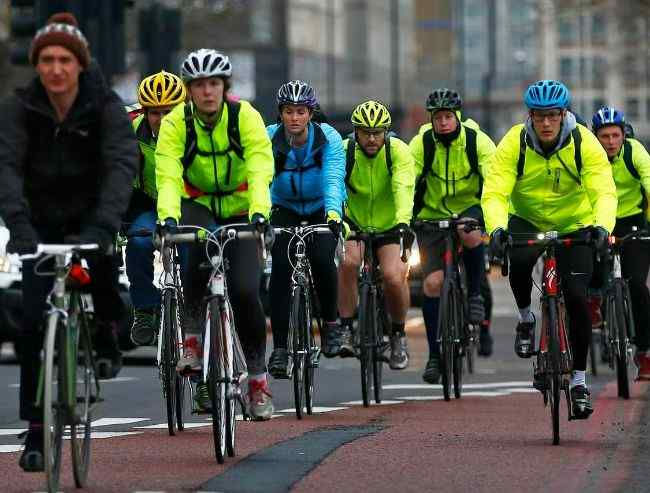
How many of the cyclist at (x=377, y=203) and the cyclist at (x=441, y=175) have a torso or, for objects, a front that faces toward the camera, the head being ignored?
2

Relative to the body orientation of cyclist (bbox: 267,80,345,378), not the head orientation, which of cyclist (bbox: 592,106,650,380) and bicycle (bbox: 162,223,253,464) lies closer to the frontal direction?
the bicycle

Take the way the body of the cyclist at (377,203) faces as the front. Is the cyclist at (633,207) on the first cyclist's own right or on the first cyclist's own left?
on the first cyclist's own left

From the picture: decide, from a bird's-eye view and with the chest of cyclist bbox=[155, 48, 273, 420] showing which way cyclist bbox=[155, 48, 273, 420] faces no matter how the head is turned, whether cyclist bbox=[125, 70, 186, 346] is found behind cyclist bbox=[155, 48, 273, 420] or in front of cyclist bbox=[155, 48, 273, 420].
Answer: behind

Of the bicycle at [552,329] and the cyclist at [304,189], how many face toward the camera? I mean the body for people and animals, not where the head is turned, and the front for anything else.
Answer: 2

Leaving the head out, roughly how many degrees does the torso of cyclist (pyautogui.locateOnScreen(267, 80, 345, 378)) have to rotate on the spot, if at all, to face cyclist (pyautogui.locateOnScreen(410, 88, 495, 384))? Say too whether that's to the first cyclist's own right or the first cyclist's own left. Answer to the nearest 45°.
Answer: approximately 135° to the first cyclist's own left
